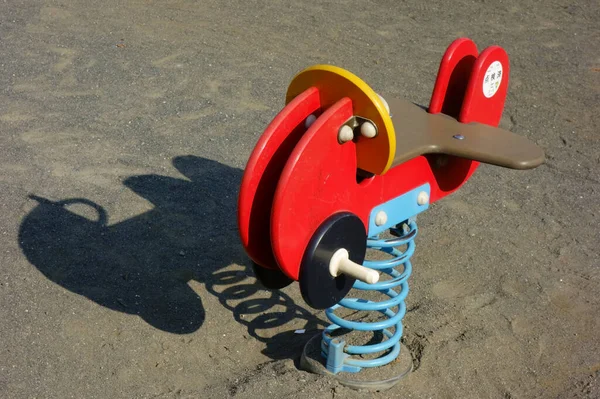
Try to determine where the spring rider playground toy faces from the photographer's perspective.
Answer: facing the viewer and to the left of the viewer
